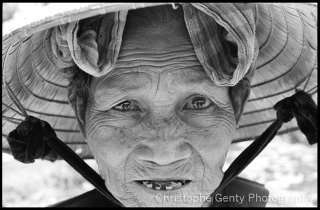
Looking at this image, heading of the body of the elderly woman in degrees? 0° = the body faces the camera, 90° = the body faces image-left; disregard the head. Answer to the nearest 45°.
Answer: approximately 0°
